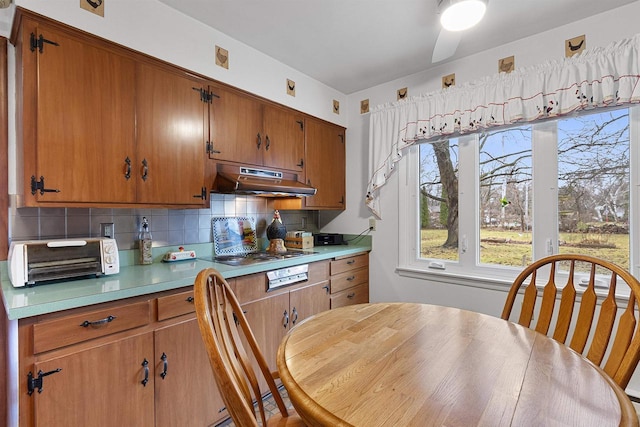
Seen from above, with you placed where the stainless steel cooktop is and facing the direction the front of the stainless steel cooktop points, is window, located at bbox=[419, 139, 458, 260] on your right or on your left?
on your left

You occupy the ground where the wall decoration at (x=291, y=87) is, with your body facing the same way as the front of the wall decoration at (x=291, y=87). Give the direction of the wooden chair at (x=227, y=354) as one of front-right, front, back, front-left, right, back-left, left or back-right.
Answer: front-right

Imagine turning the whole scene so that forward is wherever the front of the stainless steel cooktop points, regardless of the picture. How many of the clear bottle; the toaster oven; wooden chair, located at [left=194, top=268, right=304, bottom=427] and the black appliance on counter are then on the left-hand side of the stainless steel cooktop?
1

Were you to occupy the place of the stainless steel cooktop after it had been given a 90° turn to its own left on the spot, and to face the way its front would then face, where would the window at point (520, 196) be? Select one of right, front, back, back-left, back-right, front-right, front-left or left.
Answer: front-right

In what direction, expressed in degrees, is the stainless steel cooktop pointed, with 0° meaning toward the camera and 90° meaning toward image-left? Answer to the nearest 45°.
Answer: approximately 315°

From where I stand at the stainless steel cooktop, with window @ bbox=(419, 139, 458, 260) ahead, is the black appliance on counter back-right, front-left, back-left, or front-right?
front-left

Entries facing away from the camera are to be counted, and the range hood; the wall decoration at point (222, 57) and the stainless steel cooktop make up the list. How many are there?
0

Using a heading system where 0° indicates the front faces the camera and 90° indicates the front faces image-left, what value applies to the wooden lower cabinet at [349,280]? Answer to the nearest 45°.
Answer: approximately 315°

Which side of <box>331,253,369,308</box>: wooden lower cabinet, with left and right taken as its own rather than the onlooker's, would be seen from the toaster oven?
right

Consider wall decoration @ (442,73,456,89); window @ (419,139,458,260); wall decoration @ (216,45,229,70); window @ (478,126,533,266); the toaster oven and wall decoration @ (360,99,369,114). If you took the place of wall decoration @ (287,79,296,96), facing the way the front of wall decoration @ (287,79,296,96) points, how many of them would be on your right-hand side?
2

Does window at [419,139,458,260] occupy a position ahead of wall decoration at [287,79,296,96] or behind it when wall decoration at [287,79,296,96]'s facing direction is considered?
ahead

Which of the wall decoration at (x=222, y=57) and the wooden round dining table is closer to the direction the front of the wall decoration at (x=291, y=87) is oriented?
the wooden round dining table

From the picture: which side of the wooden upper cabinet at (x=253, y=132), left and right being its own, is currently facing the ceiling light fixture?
front

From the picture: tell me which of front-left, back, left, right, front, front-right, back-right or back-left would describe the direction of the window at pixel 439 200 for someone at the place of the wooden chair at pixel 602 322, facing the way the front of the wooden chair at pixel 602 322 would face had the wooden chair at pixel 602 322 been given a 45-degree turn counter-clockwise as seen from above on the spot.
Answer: back-right
